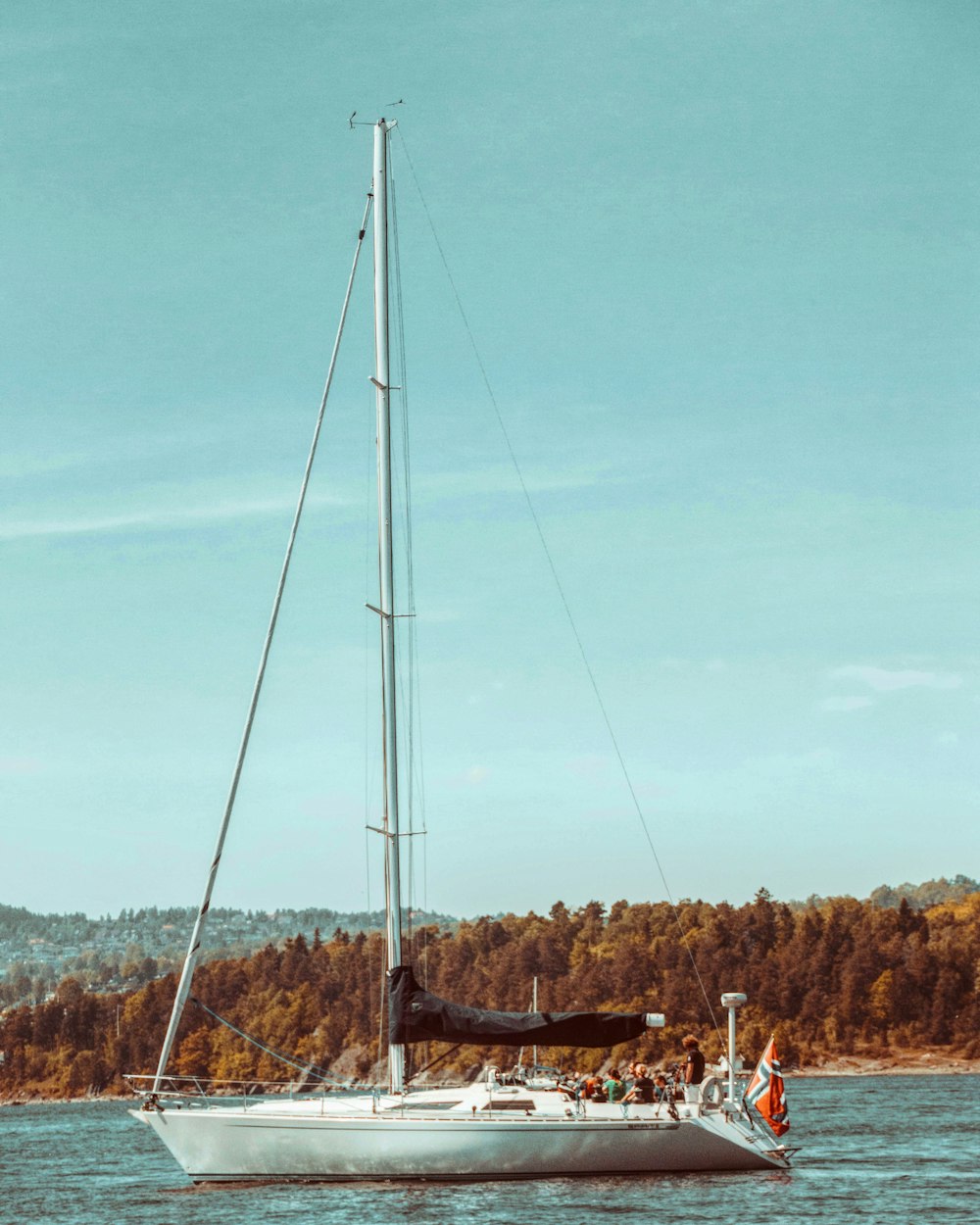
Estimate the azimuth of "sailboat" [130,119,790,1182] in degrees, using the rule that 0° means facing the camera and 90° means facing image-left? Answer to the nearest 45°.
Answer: approximately 90°

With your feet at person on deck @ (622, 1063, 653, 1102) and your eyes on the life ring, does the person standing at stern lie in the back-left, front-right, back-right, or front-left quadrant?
front-left

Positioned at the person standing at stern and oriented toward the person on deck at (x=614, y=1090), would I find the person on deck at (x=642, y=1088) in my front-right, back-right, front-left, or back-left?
front-left
